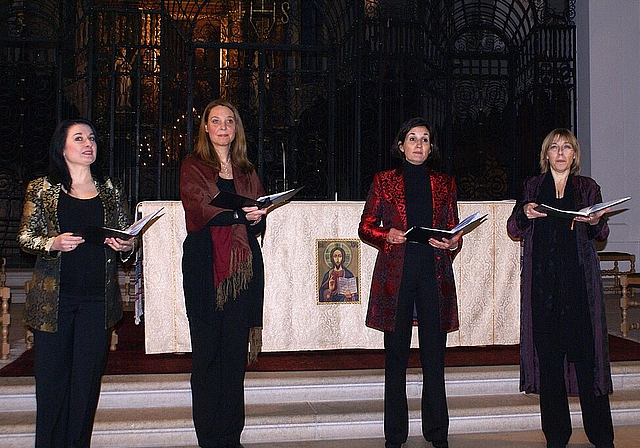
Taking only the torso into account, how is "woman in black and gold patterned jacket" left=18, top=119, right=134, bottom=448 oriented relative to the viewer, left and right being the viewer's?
facing the viewer and to the right of the viewer

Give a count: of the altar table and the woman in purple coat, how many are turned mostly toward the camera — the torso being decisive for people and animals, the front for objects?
2

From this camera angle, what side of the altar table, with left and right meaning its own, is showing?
front

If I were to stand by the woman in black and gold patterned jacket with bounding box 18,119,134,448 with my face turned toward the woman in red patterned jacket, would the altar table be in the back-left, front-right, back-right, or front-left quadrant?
front-left

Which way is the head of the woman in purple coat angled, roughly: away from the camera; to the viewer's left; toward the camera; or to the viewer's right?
toward the camera

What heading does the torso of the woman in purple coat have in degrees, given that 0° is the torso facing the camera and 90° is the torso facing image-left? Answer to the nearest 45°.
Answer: approximately 0°

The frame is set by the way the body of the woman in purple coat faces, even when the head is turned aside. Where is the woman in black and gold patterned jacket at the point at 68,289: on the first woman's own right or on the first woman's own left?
on the first woman's own right

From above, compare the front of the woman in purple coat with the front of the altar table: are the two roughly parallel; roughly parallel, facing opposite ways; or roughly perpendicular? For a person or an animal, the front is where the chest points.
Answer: roughly parallel

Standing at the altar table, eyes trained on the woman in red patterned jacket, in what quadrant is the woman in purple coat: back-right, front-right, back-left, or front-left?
front-left

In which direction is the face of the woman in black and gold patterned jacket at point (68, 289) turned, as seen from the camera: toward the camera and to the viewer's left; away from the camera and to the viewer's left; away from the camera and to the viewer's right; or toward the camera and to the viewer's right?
toward the camera and to the viewer's right

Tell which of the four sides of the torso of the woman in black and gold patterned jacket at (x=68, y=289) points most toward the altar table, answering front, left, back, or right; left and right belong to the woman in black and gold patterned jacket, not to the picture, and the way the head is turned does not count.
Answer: left

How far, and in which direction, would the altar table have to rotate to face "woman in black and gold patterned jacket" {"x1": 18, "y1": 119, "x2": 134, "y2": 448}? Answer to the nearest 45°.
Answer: approximately 45° to its right
